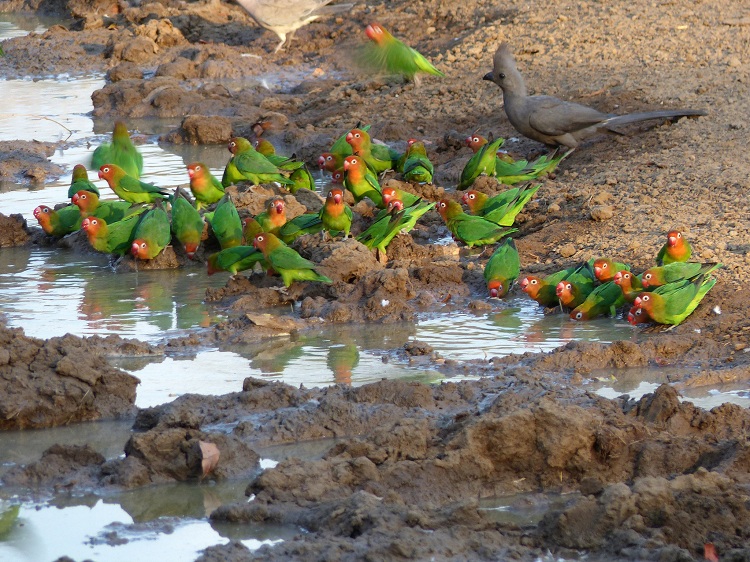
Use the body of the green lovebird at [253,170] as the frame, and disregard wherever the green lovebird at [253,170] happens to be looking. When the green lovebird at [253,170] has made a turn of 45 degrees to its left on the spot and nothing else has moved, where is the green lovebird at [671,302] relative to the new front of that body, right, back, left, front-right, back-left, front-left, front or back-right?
left

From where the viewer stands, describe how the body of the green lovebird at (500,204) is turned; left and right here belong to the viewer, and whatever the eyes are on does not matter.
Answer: facing to the left of the viewer

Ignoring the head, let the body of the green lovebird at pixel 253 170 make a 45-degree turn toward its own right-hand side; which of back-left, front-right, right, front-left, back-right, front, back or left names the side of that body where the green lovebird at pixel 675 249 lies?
back

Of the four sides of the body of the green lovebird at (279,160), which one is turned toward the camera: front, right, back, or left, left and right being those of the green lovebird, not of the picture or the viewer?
left

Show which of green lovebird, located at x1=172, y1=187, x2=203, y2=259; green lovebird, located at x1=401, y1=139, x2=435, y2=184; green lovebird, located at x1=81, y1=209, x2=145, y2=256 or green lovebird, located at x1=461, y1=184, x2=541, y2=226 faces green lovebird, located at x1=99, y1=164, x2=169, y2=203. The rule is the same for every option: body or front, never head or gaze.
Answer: green lovebird, located at x1=461, y1=184, x2=541, y2=226

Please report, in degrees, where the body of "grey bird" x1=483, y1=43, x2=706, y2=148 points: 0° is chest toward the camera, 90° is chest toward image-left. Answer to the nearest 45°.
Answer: approximately 90°

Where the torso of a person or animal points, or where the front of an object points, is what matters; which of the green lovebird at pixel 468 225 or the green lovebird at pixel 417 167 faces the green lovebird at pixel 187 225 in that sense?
the green lovebird at pixel 468 225

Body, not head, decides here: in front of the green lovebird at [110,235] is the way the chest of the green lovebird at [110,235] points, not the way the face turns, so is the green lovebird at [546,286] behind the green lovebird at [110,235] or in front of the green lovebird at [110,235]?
behind

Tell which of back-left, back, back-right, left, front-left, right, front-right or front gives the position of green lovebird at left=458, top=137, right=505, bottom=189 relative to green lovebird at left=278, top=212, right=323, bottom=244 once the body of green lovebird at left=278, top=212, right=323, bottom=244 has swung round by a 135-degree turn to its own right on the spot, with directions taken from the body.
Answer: front

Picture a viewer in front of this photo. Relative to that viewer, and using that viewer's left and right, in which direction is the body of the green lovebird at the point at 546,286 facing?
facing to the left of the viewer

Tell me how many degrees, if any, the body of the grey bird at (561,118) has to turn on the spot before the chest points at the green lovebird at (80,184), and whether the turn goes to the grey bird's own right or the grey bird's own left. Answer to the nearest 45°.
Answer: approximately 45° to the grey bird's own left

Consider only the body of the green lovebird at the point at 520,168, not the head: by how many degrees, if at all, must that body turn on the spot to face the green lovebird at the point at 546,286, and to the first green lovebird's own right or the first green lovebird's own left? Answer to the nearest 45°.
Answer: approximately 90° to the first green lovebird's own left

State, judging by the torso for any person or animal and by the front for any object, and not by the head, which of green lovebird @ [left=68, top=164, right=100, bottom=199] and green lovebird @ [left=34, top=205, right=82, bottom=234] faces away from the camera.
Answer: green lovebird @ [left=68, top=164, right=100, bottom=199]

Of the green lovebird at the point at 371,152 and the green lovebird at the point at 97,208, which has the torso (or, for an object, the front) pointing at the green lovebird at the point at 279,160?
the green lovebird at the point at 371,152

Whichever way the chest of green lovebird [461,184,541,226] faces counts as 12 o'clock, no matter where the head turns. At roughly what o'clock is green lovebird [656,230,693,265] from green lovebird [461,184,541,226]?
green lovebird [656,230,693,265] is roughly at 8 o'clock from green lovebird [461,184,541,226].

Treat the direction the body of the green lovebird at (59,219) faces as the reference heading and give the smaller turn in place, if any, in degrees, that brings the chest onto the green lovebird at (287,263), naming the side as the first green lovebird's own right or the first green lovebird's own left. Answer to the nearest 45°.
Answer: approximately 135° to the first green lovebird's own left

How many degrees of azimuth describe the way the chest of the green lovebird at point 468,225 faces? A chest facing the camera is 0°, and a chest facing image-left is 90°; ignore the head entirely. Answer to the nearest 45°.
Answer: approximately 90°
